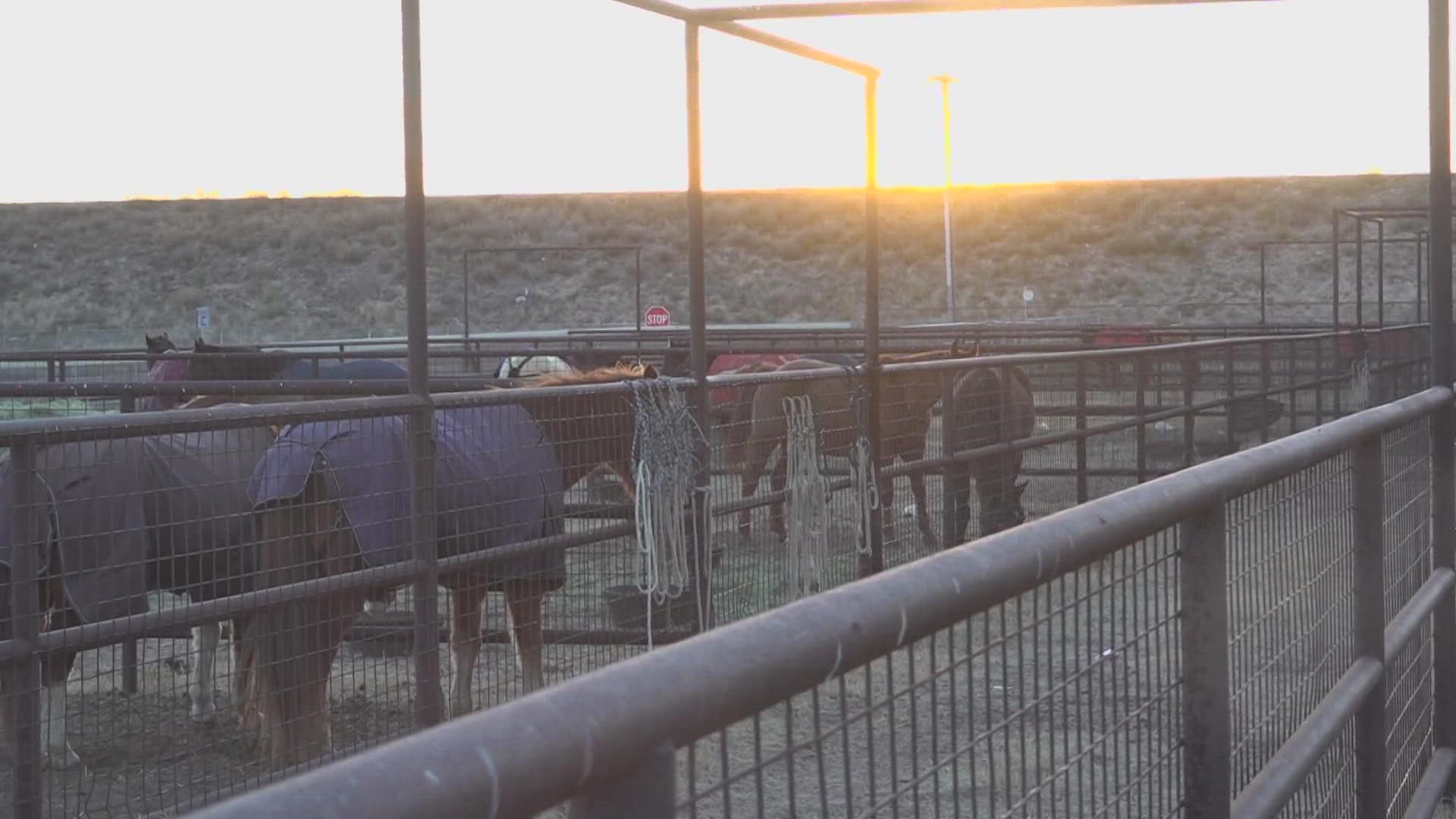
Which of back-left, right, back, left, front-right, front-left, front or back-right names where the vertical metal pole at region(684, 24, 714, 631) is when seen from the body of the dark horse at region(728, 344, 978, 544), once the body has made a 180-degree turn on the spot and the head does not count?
left

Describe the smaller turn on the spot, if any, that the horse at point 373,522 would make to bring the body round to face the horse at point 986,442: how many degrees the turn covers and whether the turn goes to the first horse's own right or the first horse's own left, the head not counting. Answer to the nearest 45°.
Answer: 0° — it already faces it

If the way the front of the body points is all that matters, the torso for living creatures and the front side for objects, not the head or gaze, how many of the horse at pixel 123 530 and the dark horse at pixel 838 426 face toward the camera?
0

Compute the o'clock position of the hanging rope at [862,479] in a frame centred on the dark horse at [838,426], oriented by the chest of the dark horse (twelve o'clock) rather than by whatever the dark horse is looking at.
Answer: The hanging rope is roughly at 3 o'clock from the dark horse.

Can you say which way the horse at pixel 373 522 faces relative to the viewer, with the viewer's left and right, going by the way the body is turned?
facing away from the viewer and to the right of the viewer

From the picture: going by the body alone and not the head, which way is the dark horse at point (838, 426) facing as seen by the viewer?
to the viewer's right
